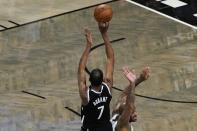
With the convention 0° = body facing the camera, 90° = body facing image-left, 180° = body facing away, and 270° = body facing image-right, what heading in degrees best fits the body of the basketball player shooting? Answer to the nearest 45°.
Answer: approximately 135°
